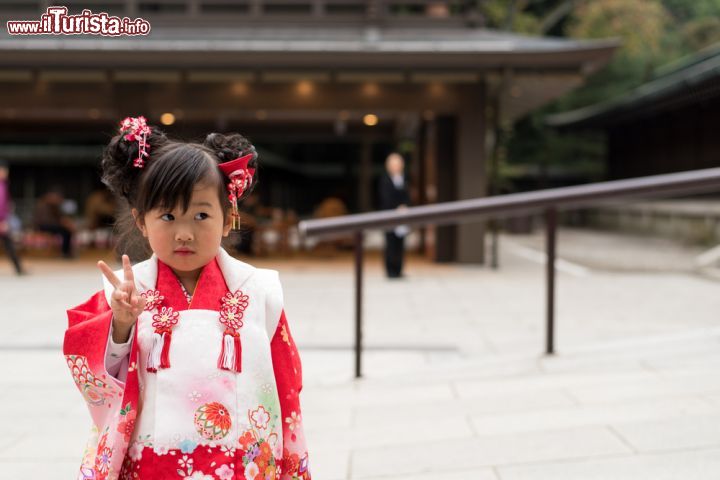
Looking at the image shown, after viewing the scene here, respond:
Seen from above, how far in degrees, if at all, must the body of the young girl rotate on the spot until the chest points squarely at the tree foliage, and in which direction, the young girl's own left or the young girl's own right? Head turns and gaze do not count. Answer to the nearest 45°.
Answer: approximately 135° to the young girl's own left

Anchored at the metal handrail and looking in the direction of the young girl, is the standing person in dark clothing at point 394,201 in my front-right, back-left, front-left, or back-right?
back-right

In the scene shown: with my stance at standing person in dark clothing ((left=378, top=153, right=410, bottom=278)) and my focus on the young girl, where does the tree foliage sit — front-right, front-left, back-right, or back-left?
back-left

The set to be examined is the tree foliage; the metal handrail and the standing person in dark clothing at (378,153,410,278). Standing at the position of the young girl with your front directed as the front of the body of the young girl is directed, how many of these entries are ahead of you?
0

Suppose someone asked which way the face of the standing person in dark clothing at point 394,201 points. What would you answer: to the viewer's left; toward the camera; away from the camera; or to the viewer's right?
toward the camera

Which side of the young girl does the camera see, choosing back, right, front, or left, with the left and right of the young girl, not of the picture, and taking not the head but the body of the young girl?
front

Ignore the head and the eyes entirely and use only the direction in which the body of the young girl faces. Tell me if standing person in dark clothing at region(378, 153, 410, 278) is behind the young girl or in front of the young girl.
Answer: behind

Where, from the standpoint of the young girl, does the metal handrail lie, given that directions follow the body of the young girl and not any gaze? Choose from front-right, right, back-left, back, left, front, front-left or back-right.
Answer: back-left

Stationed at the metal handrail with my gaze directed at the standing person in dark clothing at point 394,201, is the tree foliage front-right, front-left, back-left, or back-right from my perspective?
front-right

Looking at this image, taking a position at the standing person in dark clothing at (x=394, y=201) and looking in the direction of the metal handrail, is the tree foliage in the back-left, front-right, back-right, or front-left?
back-left
